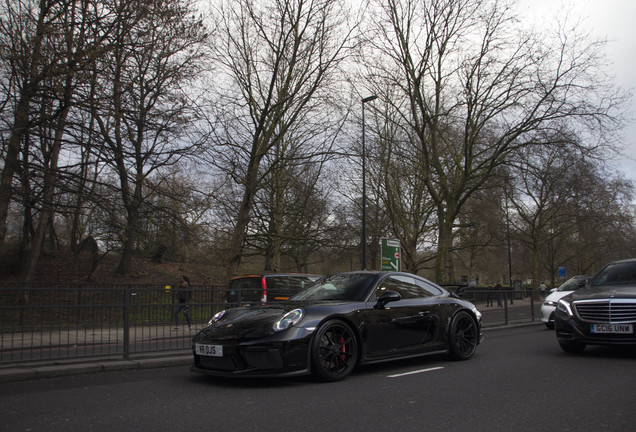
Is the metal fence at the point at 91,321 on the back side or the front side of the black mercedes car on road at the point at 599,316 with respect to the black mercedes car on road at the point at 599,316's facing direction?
on the front side

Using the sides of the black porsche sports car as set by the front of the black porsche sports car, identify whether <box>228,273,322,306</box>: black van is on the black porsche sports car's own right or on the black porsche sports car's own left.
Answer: on the black porsche sports car's own right

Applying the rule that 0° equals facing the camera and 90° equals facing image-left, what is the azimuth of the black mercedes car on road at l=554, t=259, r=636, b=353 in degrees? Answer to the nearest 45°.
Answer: approximately 45°

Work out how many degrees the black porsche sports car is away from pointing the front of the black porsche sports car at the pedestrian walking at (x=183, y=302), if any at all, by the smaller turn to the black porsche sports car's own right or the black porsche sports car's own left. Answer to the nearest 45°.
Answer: approximately 90° to the black porsche sports car's own right

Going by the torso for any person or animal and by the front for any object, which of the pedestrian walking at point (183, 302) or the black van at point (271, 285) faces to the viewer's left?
the pedestrian walking

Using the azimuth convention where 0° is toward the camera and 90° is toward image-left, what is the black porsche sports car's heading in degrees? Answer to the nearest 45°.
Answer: approximately 45°

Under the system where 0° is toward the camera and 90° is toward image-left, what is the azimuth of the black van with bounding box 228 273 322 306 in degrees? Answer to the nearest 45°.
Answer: approximately 225°

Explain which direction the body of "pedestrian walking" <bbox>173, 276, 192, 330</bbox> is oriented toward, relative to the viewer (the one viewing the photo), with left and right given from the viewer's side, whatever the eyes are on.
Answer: facing to the left of the viewer

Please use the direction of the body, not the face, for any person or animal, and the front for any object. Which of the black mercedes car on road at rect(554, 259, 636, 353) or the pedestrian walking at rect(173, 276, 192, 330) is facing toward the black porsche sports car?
the black mercedes car on road
